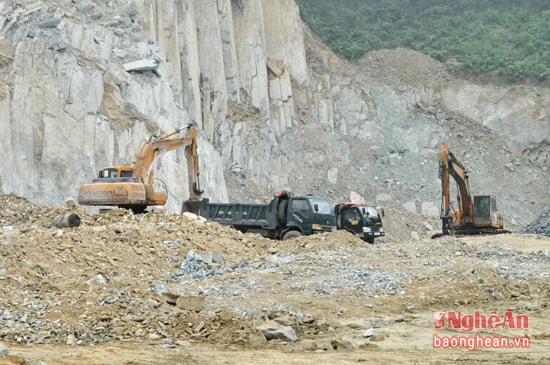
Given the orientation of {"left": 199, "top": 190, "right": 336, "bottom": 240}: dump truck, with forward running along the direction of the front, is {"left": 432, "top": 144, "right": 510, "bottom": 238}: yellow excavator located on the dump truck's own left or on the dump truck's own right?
on the dump truck's own left

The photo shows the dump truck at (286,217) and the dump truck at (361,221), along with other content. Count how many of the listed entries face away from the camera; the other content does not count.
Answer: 0

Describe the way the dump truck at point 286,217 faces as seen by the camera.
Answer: facing the viewer and to the right of the viewer

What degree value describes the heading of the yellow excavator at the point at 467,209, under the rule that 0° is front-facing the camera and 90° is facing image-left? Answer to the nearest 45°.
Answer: approximately 45°

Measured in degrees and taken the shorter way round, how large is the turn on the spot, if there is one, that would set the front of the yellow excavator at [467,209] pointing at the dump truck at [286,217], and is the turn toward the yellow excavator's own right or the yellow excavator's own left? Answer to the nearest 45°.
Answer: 0° — it already faces it

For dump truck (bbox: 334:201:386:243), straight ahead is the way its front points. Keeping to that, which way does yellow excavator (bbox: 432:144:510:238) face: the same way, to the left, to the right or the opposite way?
to the right

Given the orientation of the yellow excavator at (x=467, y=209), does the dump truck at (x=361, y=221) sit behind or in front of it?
in front

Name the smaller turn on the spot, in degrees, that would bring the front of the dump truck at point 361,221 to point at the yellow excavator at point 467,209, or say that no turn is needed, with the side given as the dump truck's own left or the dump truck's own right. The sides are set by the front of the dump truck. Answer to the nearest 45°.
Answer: approximately 90° to the dump truck's own left

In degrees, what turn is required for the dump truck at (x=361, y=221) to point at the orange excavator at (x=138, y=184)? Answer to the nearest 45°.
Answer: approximately 90° to its right
